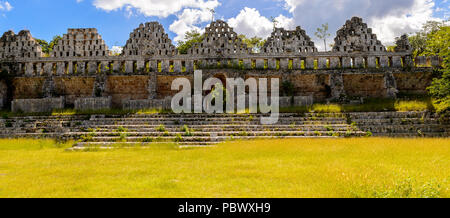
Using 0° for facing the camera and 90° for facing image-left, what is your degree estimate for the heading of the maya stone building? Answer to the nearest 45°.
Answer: approximately 0°
